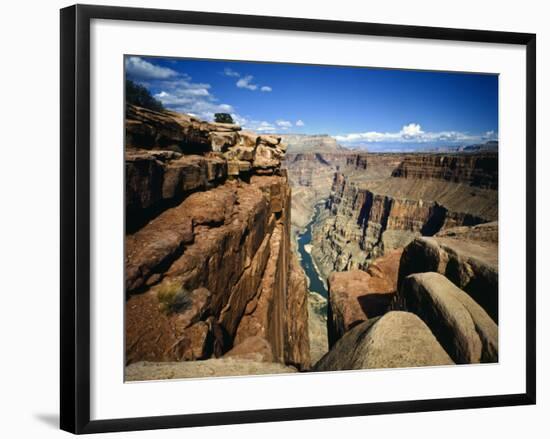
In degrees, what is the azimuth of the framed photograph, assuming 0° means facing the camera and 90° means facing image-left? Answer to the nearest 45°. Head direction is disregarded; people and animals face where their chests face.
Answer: approximately 315°
